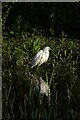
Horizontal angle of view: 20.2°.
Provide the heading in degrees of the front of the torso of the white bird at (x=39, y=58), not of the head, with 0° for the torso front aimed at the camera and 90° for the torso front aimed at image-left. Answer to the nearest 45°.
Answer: approximately 270°
